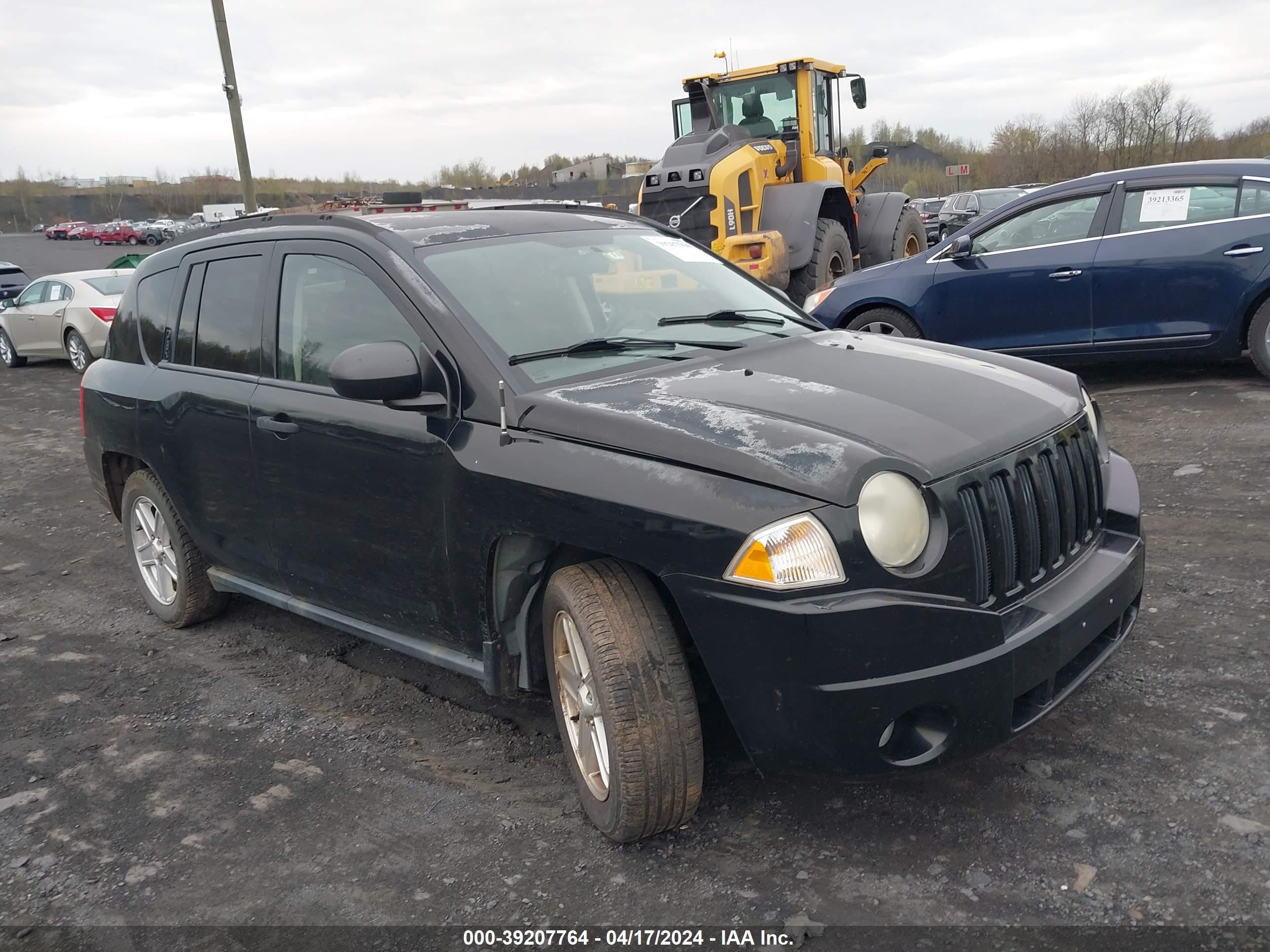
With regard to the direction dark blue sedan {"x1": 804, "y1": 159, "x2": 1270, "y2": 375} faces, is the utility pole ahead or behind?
ahead

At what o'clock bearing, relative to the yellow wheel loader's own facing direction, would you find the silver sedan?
The silver sedan is roughly at 8 o'clock from the yellow wheel loader.

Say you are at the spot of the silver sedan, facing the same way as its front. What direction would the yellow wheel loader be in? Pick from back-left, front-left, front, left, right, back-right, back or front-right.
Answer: back

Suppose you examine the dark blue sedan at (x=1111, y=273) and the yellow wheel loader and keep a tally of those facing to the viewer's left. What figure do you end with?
1

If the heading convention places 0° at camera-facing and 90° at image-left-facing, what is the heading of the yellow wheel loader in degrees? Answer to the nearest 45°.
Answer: approximately 225°

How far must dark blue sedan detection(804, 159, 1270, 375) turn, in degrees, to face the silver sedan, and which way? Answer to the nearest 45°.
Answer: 0° — it already faces it

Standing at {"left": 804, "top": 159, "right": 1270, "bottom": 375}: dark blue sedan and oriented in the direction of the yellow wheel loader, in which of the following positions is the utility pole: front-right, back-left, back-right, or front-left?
front-left

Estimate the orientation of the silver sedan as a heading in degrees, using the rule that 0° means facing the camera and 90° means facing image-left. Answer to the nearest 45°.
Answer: approximately 135°

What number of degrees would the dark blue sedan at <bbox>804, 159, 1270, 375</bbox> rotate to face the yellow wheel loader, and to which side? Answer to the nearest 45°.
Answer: approximately 45° to its right

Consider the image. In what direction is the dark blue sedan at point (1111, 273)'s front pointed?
to the viewer's left

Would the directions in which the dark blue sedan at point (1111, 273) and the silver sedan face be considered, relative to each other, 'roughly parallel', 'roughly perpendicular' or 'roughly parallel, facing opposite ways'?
roughly parallel
